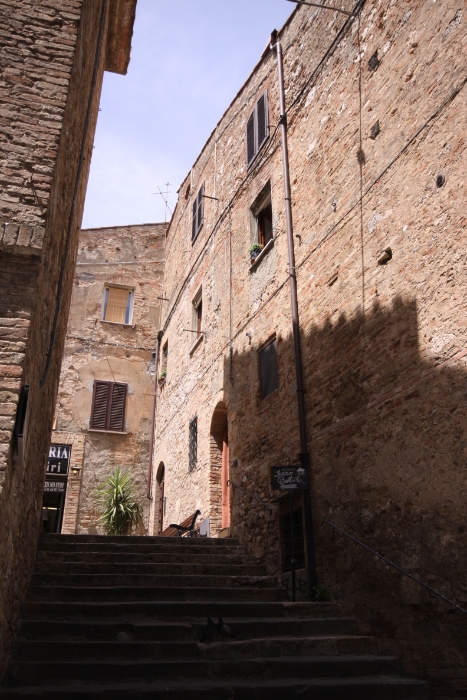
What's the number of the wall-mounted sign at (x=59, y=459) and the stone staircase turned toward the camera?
2

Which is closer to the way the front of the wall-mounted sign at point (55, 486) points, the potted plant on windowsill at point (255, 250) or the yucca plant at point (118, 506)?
the potted plant on windowsill

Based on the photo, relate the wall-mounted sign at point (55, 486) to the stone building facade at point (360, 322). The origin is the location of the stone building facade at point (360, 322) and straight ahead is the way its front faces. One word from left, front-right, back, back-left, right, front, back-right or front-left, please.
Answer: right

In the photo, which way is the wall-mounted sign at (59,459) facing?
toward the camera

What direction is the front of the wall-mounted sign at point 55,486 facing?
toward the camera

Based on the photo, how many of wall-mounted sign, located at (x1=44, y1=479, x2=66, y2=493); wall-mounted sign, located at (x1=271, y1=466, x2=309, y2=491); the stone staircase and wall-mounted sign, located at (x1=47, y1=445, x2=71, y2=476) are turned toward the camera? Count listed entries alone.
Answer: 4

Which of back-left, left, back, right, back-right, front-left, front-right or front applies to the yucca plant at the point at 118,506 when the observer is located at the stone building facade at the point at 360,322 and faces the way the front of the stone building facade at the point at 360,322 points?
right

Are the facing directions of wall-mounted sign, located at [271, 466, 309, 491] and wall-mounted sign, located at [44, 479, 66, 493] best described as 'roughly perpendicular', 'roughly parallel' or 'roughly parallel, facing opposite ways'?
roughly parallel

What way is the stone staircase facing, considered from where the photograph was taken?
facing the viewer
